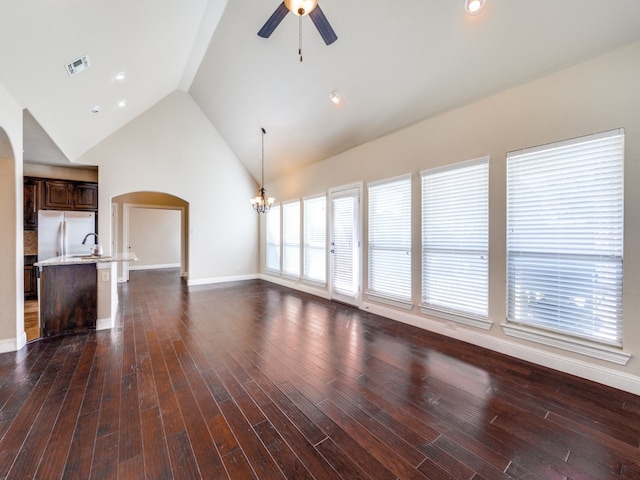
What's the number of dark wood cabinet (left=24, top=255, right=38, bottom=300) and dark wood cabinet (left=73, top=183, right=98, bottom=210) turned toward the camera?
2

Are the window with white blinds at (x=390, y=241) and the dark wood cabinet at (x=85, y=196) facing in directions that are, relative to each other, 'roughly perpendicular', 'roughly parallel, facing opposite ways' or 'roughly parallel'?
roughly perpendicular

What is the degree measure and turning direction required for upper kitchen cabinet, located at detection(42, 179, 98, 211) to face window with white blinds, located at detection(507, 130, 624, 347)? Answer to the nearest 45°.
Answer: approximately 45° to its left

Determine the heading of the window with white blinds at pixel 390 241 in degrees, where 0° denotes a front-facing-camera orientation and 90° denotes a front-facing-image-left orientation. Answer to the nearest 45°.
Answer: approximately 45°

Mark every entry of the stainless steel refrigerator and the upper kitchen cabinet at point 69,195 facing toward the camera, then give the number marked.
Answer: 2

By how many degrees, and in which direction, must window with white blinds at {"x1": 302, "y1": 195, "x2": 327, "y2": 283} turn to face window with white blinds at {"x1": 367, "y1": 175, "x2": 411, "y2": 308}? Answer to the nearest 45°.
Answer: approximately 90° to its left

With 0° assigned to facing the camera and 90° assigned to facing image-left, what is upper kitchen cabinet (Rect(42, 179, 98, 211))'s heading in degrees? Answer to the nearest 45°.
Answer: approximately 0°

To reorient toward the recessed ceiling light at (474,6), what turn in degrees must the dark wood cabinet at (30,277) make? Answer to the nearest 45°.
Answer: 0° — it already faces it
